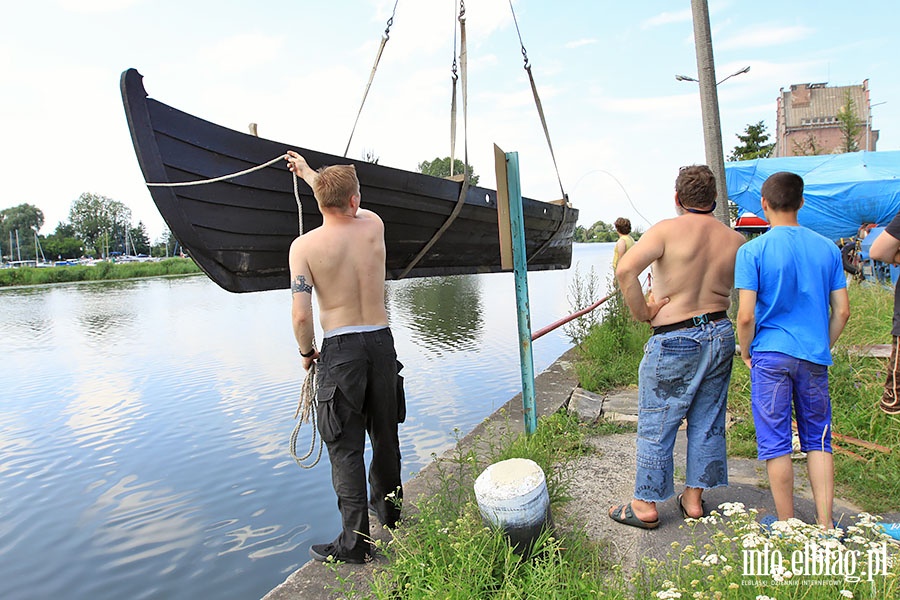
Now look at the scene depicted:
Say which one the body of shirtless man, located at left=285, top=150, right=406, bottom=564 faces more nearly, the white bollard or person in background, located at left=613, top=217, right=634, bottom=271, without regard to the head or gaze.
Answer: the person in background

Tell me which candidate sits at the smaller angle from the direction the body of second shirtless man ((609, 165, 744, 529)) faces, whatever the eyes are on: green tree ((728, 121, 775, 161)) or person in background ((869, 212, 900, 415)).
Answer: the green tree

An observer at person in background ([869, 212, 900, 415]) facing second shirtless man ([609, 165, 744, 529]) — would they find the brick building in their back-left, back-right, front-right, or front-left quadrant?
back-right

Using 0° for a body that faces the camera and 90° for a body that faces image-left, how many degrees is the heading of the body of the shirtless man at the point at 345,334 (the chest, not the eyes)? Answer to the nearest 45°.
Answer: approximately 135°

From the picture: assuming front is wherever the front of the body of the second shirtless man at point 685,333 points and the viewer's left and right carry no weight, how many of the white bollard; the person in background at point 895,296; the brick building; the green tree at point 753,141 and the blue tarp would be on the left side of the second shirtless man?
1

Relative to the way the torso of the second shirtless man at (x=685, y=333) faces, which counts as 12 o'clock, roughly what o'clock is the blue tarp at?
The blue tarp is roughly at 2 o'clock from the second shirtless man.

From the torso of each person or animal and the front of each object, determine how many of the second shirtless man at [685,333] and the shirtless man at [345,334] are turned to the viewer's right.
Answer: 0

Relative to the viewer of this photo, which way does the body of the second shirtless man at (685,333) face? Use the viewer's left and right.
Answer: facing away from the viewer and to the left of the viewer

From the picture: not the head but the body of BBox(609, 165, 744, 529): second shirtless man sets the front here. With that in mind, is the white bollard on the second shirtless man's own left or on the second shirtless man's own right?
on the second shirtless man's own left

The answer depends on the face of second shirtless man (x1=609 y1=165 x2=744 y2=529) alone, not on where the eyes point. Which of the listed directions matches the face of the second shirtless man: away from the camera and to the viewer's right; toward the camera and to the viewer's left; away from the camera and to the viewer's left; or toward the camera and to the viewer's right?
away from the camera and to the viewer's left

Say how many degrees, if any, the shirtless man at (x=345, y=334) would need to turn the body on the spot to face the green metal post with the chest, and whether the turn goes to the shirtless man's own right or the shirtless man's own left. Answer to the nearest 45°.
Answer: approximately 90° to the shirtless man's own right
